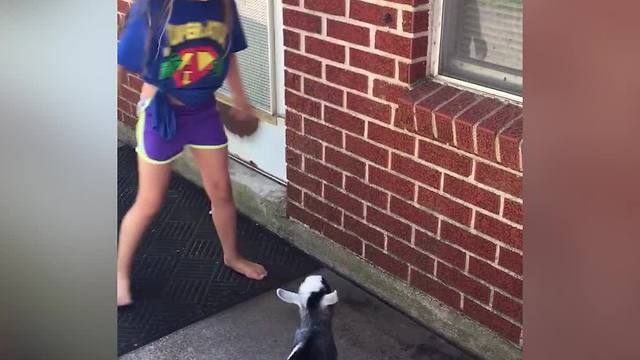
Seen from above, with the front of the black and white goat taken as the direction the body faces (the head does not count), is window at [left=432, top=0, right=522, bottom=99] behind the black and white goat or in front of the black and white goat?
in front

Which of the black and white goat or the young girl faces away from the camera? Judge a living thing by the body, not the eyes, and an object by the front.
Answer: the black and white goat

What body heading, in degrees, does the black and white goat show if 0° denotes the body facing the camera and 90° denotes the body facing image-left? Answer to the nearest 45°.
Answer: approximately 180°

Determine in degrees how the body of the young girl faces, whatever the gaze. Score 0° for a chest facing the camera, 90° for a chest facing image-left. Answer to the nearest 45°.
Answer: approximately 315°

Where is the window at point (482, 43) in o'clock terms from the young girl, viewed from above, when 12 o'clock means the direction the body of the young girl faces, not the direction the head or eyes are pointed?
The window is roughly at 9 o'clock from the young girl.

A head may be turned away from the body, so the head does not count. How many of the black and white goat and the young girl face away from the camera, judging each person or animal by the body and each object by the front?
1
